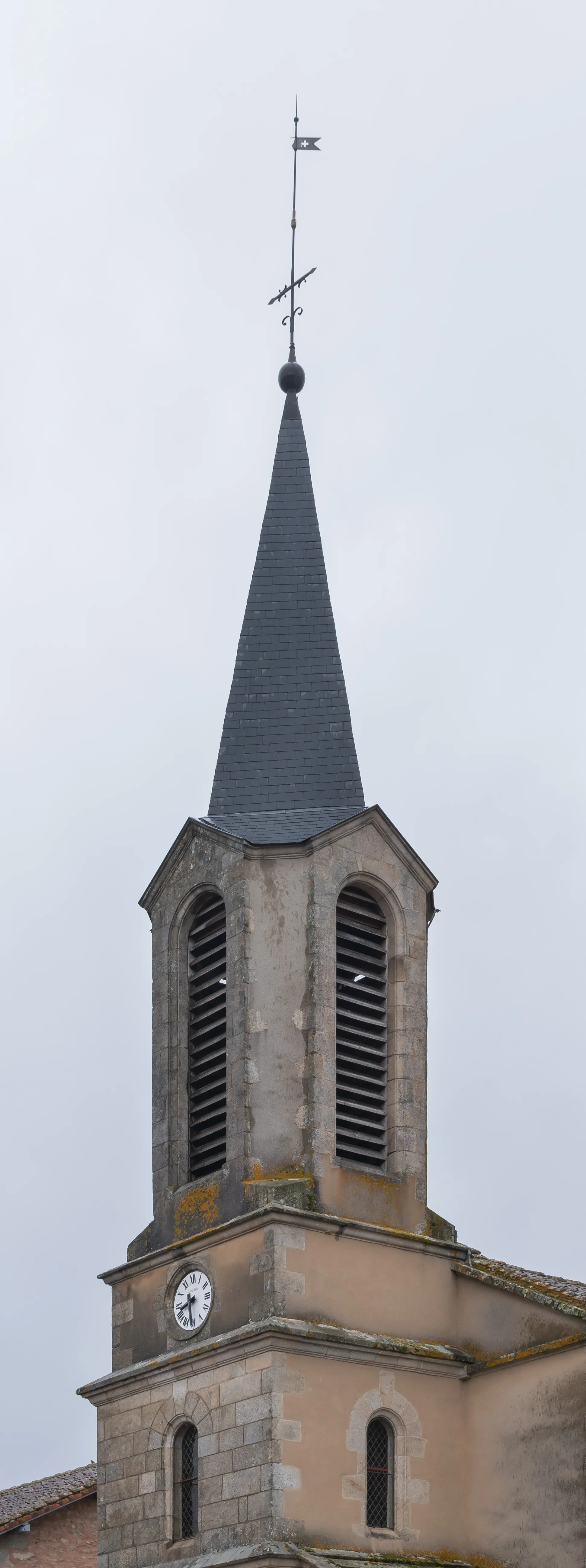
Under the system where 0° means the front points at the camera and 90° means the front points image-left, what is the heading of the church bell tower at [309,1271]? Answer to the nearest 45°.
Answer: approximately 45°
